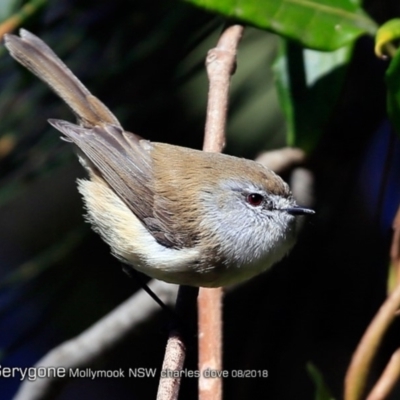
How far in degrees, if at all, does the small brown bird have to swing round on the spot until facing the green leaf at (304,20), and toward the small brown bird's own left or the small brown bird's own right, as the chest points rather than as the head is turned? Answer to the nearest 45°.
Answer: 0° — it already faces it

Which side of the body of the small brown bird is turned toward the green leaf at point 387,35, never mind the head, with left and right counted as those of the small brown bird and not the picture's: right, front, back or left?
front

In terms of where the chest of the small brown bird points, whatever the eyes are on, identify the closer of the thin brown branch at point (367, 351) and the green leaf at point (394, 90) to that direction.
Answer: the green leaf

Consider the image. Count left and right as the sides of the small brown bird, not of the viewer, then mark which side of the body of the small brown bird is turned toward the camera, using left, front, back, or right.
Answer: right

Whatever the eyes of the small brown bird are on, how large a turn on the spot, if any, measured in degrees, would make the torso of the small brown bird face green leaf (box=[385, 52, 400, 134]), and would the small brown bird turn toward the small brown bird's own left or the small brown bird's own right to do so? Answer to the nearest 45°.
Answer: approximately 45° to the small brown bird's own right
